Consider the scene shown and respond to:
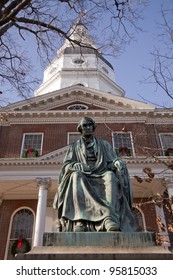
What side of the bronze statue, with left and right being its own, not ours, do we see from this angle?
front

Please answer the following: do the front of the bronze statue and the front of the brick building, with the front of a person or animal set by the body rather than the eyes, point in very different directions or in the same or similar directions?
same or similar directions

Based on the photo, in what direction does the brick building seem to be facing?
toward the camera

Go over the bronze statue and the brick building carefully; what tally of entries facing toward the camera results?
2

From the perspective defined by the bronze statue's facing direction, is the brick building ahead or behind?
behind

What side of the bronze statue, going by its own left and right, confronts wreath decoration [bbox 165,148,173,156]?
back

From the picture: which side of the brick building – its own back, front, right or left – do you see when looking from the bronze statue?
front
